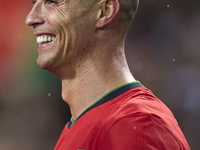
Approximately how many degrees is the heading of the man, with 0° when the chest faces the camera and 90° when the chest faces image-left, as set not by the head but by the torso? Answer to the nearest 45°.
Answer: approximately 90°

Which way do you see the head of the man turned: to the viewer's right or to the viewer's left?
to the viewer's left
